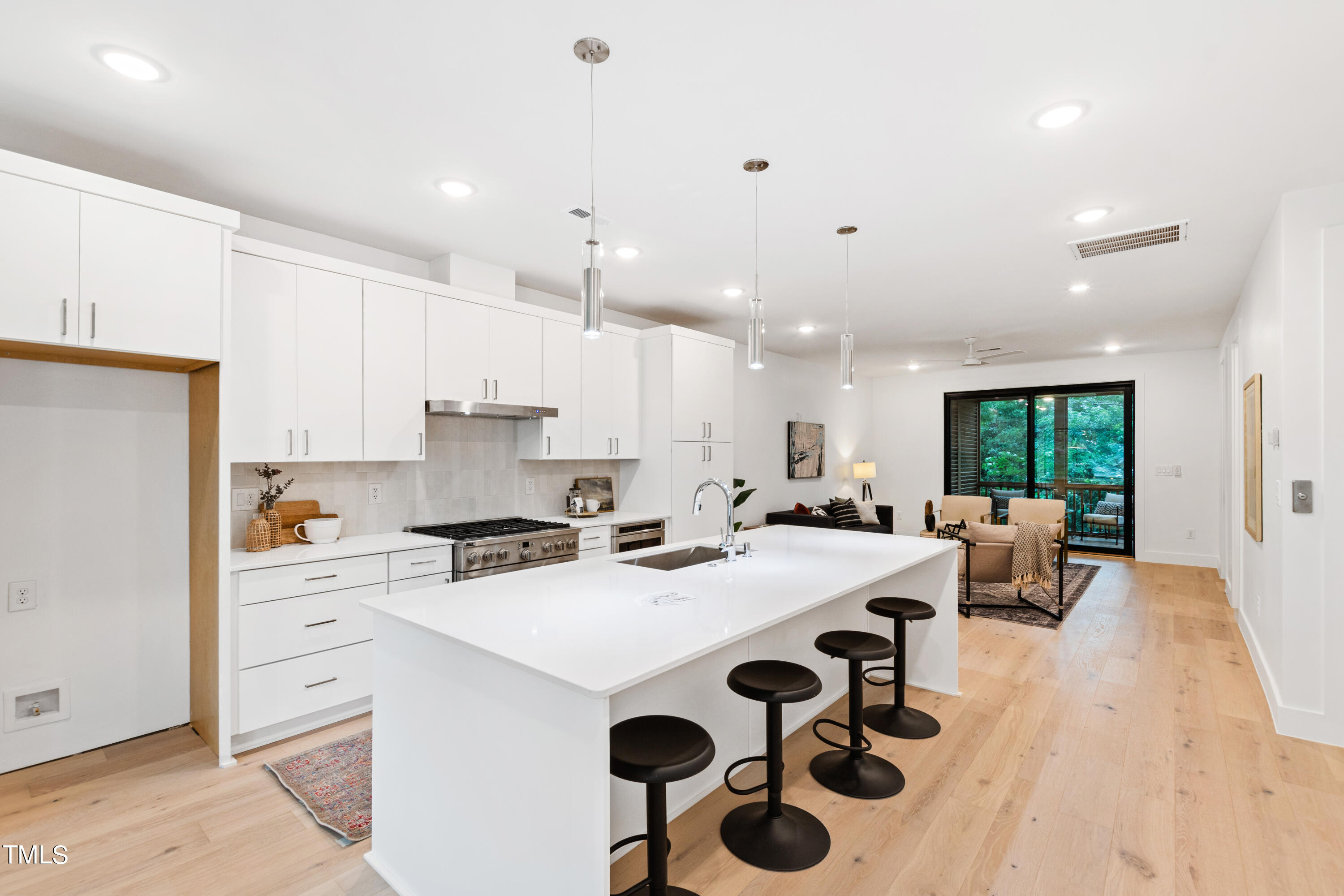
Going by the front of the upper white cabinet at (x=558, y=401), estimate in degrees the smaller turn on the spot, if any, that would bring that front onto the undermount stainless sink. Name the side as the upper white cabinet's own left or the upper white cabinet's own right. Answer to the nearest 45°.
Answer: approximately 45° to the upper white cabinet's own right

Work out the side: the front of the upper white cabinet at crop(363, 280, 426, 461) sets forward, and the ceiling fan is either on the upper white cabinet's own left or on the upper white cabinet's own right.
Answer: on the upper white cabinet's own left

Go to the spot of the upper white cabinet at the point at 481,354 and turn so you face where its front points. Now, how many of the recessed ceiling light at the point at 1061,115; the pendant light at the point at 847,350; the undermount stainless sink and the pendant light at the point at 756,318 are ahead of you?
4

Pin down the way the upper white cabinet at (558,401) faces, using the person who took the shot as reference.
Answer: facing the viewer and to the right of the viewer

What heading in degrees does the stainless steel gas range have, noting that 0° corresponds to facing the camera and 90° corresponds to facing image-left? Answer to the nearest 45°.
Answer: approximately 315°

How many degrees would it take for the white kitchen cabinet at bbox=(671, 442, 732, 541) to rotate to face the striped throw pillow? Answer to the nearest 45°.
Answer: approximately 90° to its left

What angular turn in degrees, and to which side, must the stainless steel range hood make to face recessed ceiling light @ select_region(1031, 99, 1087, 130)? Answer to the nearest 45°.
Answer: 0° — it already faces it

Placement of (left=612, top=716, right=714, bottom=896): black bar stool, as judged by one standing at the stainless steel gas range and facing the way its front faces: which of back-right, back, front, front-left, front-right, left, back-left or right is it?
front-right

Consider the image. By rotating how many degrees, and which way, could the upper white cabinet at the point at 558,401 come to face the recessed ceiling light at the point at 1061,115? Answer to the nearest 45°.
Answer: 0° — it already faces it

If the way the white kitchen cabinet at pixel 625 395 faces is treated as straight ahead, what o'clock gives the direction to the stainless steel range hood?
The stainless steel range hood is roughly at 3 o'clock from the white kitchen cabinet.

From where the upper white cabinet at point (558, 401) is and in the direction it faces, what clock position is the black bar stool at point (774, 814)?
The black bar stool is roughly at 1 o'clock from the upper white cabinet.
